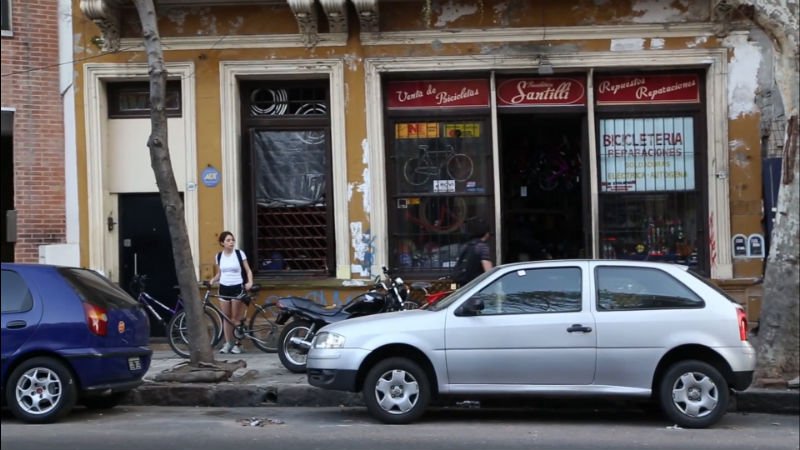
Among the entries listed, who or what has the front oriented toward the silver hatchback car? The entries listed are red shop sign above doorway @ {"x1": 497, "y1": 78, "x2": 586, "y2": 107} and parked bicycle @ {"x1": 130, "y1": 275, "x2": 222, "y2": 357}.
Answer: the red shop sign above doorway

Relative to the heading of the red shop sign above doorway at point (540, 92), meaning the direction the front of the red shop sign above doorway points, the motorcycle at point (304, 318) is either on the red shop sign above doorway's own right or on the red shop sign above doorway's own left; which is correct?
on the red shop sign above doorway's own right

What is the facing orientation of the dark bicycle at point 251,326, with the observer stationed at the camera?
facing to the left of the viewer

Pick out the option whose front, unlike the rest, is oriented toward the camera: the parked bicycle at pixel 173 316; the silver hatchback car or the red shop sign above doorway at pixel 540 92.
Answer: the red shop sign above doorway

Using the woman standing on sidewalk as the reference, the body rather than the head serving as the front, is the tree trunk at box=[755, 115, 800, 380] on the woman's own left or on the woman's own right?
on the woman's own left

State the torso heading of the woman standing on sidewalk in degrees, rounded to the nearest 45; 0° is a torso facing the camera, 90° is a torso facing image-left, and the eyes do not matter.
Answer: approximately 45°

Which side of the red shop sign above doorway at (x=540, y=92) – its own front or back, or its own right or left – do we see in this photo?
front

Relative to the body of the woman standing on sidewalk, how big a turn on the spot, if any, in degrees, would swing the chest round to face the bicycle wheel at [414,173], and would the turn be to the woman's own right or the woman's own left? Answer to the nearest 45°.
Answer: approximately 135° to the woman's own left

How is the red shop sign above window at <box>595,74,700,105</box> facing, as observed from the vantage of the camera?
facing the viewer

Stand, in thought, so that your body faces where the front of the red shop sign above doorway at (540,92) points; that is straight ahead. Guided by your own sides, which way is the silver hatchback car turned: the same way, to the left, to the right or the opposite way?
to the right

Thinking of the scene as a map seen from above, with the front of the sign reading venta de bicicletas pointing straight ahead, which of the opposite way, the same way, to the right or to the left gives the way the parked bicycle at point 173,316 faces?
to the right

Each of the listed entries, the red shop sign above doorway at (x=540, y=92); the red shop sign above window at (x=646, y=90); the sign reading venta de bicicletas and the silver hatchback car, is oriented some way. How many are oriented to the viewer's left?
1

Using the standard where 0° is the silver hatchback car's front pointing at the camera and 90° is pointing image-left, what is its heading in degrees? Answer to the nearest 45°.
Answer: approximately 90°

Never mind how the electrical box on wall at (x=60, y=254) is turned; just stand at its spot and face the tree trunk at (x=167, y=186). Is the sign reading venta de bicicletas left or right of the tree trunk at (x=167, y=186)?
left
